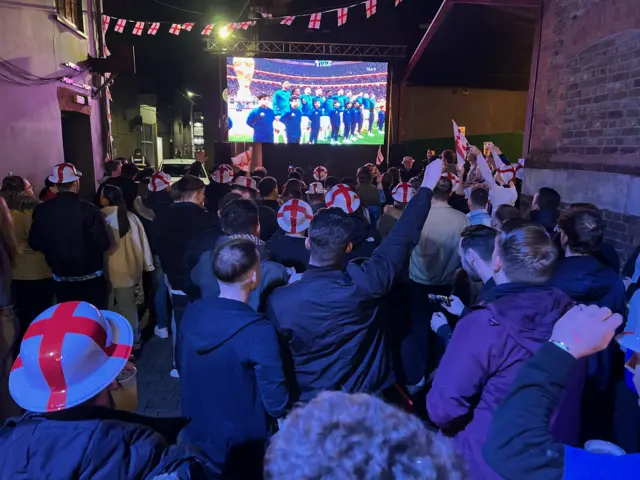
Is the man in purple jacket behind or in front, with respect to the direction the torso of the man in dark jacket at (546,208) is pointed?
behind

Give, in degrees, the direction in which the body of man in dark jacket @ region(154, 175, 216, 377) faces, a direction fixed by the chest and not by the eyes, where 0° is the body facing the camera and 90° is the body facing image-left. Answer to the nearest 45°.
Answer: approximately 225°

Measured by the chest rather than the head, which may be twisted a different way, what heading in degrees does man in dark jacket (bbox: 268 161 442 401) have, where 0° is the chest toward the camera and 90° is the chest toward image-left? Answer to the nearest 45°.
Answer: approximately 180°

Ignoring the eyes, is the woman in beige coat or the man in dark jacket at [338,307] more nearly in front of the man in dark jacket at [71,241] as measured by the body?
the woman in beige coat

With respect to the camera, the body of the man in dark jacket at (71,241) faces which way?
away from the camera

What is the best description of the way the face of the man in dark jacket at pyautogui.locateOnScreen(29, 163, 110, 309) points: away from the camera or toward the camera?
away from the camera

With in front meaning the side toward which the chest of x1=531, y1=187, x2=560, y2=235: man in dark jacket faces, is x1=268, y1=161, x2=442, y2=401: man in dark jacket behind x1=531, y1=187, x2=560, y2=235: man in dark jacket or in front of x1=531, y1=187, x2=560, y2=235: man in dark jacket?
behind

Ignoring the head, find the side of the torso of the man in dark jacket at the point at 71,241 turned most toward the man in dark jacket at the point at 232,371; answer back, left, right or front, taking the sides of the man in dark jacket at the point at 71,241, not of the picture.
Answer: back

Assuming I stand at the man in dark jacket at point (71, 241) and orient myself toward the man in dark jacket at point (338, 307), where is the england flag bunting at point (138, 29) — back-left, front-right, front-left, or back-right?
back-left

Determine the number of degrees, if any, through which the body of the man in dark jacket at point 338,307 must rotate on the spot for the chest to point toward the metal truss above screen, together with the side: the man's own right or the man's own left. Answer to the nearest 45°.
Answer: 0° — they already face it

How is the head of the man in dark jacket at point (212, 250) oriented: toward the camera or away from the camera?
away from the camera

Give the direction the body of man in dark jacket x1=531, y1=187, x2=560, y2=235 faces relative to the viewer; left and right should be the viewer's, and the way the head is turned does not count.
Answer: facing away from the viewer
